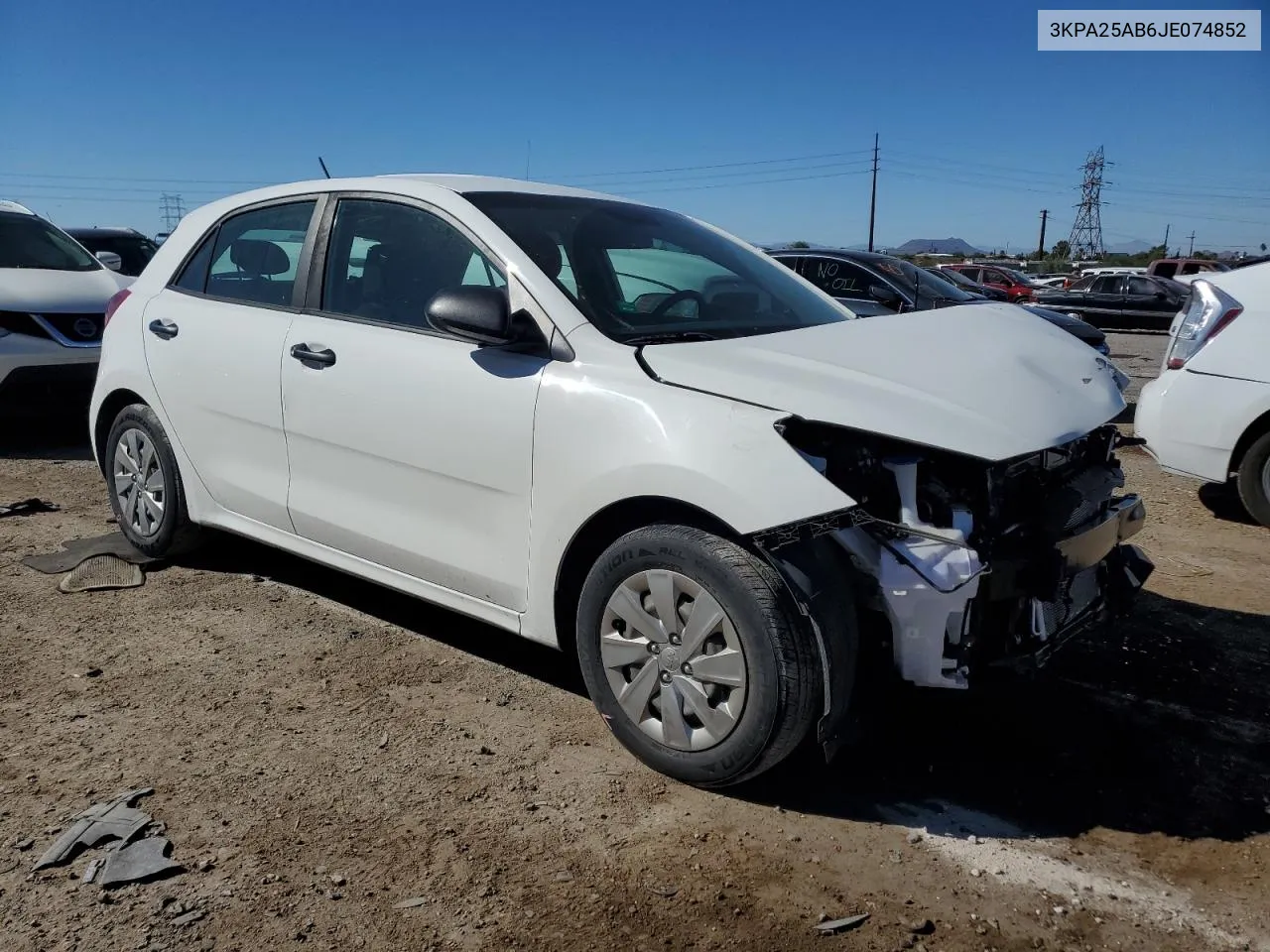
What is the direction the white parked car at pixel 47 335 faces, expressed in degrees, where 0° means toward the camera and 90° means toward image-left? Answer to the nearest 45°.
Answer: approximately 315°

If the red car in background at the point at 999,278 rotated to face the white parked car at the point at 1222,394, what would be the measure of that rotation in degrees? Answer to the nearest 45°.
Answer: approximately 45° to its right

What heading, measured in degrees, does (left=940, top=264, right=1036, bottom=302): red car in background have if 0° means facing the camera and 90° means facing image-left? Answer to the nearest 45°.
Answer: approximately 315°

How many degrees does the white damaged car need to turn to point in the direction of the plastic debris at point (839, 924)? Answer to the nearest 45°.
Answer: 0° — it already faces it

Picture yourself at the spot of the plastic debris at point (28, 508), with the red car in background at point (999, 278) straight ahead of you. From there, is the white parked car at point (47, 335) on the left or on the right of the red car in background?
left

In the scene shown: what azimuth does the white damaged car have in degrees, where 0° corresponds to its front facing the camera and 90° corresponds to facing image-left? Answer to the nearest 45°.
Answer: approximately 315°
